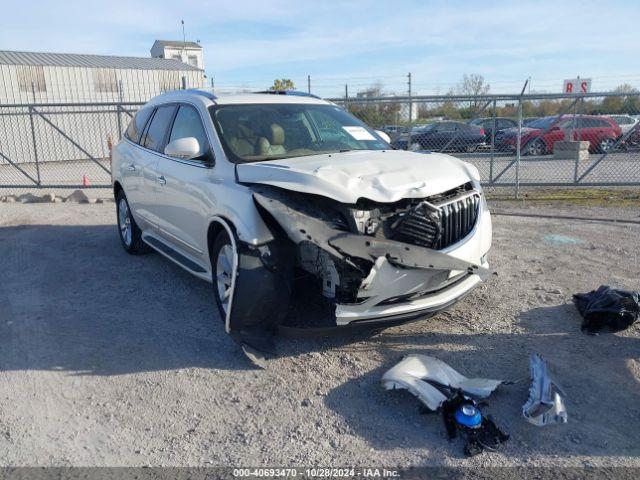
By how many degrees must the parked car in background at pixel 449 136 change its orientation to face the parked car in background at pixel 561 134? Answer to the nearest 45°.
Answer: approximately 135° to its right

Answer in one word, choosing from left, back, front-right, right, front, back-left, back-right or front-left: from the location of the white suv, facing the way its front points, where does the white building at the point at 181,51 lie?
back-left

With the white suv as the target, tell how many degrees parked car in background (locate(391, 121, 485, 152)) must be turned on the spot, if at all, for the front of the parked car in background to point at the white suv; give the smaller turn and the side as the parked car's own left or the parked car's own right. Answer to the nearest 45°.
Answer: approximately 90° to the parked car's own left

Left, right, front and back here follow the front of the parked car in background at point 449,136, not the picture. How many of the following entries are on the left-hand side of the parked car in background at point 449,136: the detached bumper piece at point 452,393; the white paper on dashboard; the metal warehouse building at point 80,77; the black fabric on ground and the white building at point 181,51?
3

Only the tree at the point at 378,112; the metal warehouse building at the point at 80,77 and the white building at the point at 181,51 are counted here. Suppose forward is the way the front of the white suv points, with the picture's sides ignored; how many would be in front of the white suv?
0

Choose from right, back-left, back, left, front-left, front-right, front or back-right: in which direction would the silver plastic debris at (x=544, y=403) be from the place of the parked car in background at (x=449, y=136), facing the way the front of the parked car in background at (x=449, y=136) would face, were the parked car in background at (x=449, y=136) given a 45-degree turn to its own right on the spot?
back-left

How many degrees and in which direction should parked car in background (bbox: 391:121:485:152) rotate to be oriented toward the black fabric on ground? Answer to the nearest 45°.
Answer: approximately 90° to its left

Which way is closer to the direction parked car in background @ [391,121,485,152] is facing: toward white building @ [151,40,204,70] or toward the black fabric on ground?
the white building

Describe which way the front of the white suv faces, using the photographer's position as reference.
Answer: facing the viewer and to the right of the viewer

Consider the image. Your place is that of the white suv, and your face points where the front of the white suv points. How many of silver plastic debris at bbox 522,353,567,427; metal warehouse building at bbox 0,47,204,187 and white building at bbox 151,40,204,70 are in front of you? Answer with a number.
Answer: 1

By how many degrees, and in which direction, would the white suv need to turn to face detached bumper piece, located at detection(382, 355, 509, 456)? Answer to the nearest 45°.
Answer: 0° — it already faces it

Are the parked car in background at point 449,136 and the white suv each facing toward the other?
no

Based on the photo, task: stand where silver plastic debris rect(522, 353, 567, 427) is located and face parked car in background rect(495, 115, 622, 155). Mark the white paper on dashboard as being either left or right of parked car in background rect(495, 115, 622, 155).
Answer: left

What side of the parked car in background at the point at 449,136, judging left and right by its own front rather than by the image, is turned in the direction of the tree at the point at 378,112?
right

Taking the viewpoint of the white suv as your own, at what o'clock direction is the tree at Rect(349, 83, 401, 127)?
The tree is roughly at 8 o'clock from the white suv.

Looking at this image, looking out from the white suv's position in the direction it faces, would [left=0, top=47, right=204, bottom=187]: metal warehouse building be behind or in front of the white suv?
behind

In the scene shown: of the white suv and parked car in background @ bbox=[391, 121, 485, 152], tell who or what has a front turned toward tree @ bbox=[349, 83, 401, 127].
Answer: the parked car in background

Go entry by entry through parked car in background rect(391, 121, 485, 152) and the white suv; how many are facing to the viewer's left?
1

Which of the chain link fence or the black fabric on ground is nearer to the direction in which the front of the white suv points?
the black fabric on ground

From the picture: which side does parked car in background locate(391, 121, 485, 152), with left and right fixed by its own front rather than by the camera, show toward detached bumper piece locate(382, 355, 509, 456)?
left

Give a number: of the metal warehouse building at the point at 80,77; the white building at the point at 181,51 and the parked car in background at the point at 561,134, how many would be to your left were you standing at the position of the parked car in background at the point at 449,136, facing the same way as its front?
0

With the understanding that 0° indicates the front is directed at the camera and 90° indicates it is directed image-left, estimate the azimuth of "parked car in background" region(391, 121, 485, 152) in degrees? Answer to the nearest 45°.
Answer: approximately 90°

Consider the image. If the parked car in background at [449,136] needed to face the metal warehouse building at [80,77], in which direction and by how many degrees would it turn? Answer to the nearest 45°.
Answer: approximately 45° to its right
